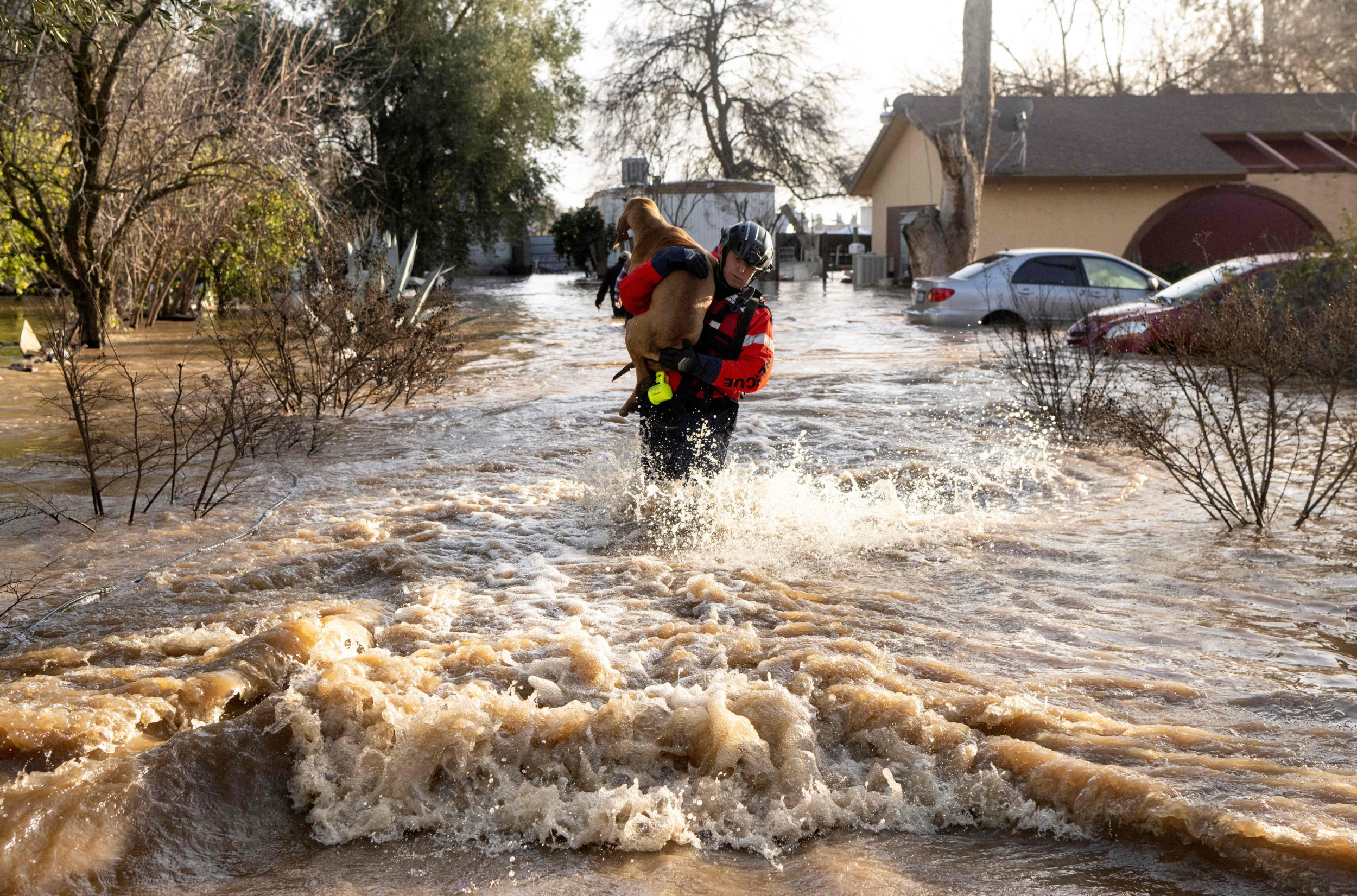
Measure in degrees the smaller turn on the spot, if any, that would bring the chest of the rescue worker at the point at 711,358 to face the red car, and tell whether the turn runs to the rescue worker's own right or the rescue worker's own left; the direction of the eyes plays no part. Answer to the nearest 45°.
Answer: approximately 180°

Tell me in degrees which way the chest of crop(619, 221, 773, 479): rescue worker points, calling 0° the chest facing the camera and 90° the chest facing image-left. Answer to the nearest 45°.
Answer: approximately 45°

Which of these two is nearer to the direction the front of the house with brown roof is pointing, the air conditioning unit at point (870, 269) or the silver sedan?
the silver sedan

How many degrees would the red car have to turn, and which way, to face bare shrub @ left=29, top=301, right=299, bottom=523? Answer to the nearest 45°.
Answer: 0° — it already faces it

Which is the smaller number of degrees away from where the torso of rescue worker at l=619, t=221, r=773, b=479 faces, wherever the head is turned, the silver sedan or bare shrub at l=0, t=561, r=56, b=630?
the bare shrub
